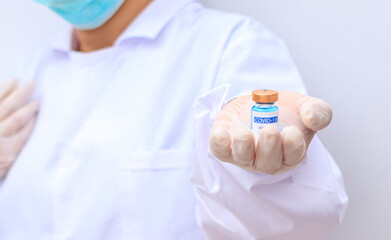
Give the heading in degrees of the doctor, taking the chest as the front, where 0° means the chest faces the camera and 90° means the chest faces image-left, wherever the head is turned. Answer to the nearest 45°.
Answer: approximately 45°
